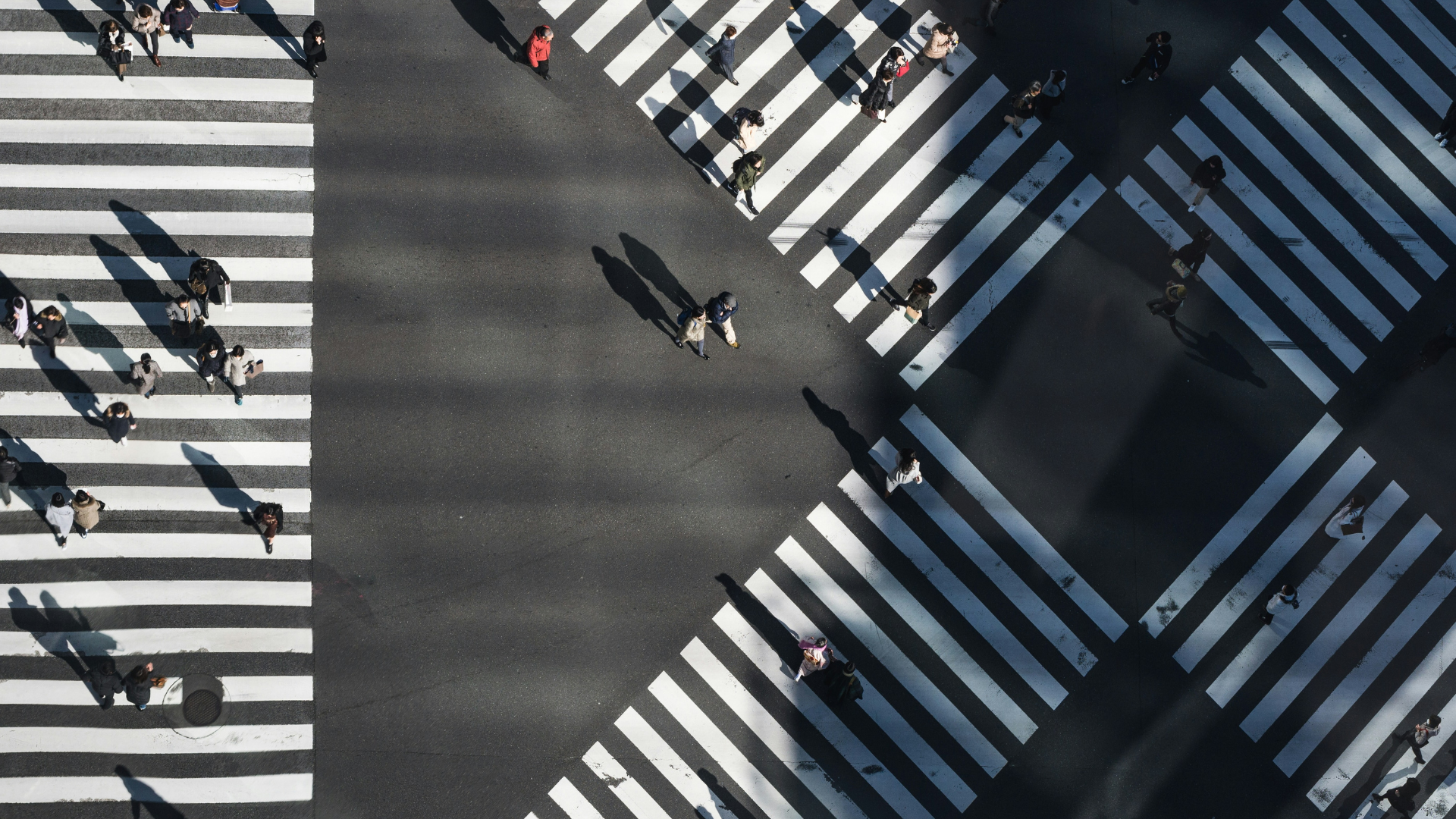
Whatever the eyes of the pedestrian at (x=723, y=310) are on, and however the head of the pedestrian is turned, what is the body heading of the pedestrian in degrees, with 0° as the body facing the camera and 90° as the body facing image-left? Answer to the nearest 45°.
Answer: approximately 315°
